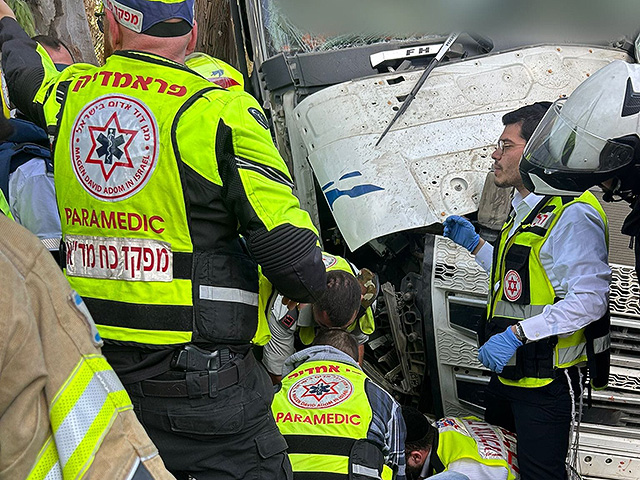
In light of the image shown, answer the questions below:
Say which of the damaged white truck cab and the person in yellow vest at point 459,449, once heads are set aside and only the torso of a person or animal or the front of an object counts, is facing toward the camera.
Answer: the damaged white truck cab

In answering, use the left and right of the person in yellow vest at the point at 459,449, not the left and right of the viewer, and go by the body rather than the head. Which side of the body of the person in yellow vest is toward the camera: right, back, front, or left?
left

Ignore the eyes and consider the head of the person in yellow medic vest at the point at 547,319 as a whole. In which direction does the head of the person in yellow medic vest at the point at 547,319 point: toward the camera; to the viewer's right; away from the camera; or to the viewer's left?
to the viewer's left

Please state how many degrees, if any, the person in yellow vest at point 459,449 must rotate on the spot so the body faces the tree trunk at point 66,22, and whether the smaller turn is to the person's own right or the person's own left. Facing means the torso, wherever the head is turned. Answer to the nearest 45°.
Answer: approximately 45° to the person's own right

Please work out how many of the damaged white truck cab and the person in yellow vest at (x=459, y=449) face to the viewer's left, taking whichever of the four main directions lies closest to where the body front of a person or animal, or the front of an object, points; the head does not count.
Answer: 1

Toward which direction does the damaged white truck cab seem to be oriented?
toward the camera

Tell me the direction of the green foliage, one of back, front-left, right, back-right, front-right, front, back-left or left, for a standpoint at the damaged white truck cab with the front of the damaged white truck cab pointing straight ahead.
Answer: right

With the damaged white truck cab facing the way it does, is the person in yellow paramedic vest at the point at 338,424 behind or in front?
in front
